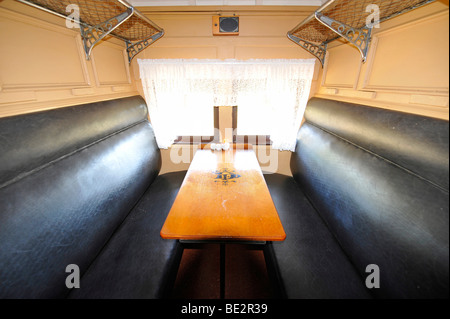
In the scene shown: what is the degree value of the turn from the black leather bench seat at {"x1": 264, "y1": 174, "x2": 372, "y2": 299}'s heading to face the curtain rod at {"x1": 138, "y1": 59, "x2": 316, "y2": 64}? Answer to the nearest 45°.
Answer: approximately 45° to its right

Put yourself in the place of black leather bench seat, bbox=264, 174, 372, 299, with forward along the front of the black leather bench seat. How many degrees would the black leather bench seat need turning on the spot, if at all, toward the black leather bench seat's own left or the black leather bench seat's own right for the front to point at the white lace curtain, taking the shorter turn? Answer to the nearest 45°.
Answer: approximately 45° to the black leather bench seat's own right

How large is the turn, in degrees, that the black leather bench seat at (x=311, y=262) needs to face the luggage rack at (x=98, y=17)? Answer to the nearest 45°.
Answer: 0° — it already faces it

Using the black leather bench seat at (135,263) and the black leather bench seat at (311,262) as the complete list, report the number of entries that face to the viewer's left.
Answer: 1

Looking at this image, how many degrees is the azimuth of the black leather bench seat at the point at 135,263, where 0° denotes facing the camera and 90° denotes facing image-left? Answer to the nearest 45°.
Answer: approximately 270°

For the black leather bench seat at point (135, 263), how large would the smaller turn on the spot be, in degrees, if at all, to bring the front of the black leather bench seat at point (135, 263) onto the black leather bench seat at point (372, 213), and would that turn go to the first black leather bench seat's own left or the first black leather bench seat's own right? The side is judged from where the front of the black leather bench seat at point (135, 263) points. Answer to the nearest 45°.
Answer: approximately 45° to the first black leather bench seat's own right

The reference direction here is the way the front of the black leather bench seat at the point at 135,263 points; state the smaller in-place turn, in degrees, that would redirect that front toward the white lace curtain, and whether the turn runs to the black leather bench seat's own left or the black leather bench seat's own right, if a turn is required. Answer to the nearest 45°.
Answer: approximately 45° to the black leather bench seat's own left

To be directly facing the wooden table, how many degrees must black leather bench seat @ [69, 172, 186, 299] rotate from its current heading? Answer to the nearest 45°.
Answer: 0° — it already faces it

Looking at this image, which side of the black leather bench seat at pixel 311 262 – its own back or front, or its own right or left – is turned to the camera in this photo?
left

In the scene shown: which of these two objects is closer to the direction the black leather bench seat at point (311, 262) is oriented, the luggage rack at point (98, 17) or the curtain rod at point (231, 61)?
the luggage rack
